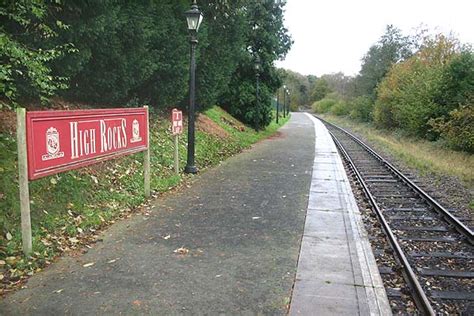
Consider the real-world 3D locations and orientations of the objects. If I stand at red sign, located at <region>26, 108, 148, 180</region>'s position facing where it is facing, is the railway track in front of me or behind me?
in front

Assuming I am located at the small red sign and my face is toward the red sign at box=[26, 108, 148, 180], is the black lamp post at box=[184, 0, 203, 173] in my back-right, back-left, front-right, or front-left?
back-left

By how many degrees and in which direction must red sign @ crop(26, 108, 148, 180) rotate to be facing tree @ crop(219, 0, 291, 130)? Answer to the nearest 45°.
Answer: approximately 90° to its left

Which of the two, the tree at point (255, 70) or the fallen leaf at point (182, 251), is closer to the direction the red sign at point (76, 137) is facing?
the fallen leaf

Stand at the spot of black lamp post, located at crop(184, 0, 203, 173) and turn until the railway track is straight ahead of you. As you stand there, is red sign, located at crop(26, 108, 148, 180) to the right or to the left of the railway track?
right

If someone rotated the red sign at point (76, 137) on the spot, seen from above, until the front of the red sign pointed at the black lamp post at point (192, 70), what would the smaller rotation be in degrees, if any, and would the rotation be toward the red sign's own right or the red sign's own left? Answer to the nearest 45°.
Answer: approximately 90° to the red sign's own left

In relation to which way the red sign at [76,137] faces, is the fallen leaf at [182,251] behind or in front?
in front

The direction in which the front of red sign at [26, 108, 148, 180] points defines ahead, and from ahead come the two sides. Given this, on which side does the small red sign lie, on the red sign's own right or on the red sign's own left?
on the red sign's own left

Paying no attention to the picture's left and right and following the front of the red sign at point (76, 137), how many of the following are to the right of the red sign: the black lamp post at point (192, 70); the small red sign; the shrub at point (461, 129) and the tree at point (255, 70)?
0

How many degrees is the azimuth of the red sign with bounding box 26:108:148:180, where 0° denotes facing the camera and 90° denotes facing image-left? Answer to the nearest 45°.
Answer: approximately 315°

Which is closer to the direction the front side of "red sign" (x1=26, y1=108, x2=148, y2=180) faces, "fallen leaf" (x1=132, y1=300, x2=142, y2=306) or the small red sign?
the fallen leaf

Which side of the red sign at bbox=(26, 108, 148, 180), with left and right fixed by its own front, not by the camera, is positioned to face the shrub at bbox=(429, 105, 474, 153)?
left

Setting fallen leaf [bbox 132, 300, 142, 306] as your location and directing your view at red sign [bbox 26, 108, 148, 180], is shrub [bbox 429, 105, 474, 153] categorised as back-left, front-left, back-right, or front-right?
front-right

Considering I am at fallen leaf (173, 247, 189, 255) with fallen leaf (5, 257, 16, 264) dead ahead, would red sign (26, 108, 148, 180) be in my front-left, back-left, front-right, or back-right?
front-right

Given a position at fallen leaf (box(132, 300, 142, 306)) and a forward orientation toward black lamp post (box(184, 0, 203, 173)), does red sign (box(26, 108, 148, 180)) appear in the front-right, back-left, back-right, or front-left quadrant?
front-left
